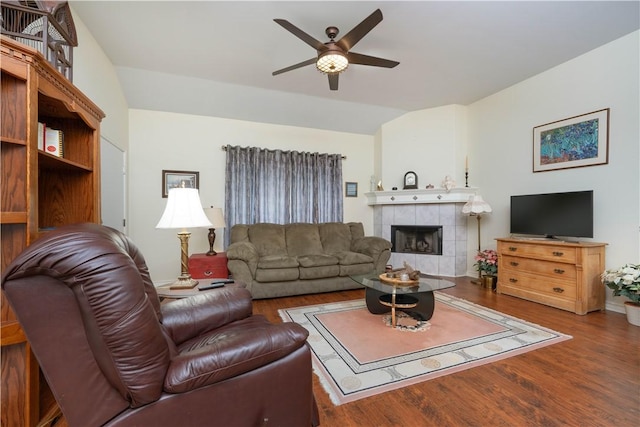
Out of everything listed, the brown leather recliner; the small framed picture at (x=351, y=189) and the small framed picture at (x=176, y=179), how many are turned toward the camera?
2

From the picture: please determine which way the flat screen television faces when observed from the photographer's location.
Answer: facing the viewer and to the left of the viewer

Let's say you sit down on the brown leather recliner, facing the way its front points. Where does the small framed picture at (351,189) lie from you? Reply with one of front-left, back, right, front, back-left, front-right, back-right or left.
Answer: front

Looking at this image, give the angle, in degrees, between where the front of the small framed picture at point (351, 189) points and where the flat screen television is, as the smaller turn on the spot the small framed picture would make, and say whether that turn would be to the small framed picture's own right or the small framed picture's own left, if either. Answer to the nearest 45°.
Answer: approximately 45° to the small framed picture's own left

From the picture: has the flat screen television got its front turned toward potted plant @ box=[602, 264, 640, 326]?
no

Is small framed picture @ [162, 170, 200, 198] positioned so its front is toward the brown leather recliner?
yes

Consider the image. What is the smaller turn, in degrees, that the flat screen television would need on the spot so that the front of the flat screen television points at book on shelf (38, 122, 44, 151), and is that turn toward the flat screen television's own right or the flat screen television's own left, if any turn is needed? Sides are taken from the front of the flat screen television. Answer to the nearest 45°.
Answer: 0° — it already faces it

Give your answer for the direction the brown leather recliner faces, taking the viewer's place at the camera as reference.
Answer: facing away from the viewer and to the right of the viewer

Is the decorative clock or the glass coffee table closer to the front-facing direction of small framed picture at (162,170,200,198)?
the glass coffee table

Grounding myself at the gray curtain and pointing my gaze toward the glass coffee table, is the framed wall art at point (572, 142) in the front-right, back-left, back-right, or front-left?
front-left

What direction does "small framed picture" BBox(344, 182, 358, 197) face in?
toward the camera

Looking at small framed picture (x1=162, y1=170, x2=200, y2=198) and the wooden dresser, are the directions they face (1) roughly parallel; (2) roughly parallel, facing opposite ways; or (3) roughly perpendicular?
roughly perpendicular

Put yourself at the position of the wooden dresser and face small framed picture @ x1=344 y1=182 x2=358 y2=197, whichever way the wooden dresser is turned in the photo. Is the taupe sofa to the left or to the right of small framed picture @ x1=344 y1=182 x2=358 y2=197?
left

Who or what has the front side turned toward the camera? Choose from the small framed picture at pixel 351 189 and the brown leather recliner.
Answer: the small framed picture

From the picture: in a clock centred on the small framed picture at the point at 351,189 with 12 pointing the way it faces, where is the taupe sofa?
The taupe sofa is roughly at 1 o'clock from the small framed picture.

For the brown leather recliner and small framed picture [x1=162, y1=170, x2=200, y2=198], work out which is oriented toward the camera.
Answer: the small framed picture

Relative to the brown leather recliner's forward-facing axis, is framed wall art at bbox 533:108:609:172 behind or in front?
in front

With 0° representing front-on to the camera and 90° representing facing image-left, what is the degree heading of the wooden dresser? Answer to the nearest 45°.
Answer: approximately 45°

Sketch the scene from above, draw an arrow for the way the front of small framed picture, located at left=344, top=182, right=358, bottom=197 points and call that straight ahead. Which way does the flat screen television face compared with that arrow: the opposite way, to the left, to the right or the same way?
to the right

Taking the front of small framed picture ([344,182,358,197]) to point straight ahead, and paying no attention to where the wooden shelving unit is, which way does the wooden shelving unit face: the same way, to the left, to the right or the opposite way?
to the left
